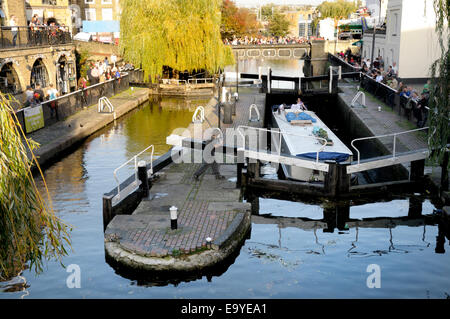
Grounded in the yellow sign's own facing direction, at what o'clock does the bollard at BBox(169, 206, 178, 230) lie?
The bollard is roughly at 1 o'clock from the yellow sign.

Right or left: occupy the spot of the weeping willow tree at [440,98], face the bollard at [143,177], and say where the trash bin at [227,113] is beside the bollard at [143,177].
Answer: right

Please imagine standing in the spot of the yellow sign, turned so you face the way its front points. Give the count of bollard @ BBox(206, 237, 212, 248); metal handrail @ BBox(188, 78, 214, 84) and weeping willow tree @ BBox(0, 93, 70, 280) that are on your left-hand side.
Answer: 1

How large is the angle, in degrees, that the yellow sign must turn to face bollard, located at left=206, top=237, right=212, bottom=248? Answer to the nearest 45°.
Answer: approximately 45° to its right

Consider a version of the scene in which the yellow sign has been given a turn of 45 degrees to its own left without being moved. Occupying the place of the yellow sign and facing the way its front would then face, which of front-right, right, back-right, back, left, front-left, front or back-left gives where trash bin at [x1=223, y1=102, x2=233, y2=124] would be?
front

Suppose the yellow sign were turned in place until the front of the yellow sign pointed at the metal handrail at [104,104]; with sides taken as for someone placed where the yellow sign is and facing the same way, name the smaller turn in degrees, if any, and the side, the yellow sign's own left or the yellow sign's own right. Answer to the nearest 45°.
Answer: approximately 90° to the yellow sign's own left

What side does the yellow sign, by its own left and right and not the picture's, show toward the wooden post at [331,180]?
front

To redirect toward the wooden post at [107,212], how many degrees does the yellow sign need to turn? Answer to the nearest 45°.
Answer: approximately 45° to its right

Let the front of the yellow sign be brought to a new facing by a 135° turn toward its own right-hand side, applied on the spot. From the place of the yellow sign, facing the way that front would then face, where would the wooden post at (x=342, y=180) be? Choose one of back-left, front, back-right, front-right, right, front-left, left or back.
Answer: back-left

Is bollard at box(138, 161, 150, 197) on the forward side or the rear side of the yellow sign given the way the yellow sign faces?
on the forward side

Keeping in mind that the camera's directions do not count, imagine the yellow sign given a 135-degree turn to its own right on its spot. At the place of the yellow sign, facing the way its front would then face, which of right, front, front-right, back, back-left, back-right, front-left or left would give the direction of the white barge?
back-left

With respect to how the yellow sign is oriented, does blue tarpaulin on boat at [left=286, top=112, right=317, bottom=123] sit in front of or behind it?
in front

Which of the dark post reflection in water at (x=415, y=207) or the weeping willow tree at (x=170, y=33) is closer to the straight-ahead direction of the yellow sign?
the dark post reflection in water

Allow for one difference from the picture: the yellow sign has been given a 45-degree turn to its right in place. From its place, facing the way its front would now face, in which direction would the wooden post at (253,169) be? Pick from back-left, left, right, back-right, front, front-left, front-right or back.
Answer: front-left

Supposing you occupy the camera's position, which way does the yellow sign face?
facing the viewer and to the right of the viewer

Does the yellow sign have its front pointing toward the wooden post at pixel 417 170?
yes

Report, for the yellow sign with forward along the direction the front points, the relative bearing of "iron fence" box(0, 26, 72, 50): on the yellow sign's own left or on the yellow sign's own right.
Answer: on the yellow sign's own left
